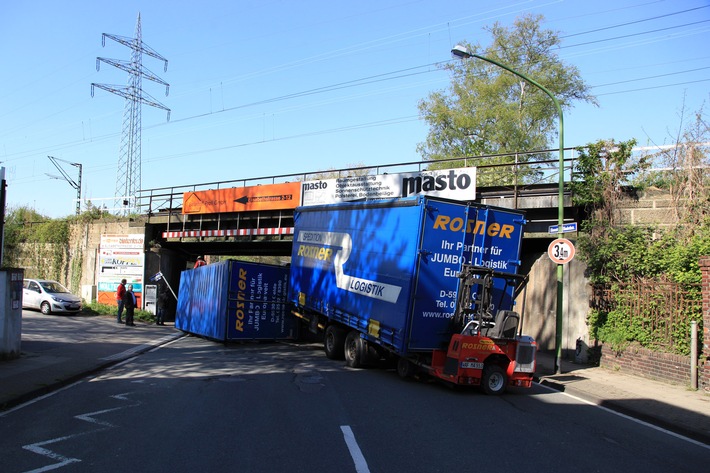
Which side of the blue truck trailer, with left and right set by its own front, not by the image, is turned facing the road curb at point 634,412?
back

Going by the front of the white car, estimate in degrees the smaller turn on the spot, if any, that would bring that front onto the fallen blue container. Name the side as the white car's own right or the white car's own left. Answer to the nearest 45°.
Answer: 0° — it already faces it

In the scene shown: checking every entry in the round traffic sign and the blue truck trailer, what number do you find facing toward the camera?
1

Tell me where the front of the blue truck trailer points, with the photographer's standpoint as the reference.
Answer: facing away from the viewer and to the left of the viewer

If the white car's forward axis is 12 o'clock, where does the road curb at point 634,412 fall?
The road curb is roughly at 1 o'clock from the white car.

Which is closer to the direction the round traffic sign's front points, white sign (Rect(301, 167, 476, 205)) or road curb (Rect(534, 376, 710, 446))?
the road curb
